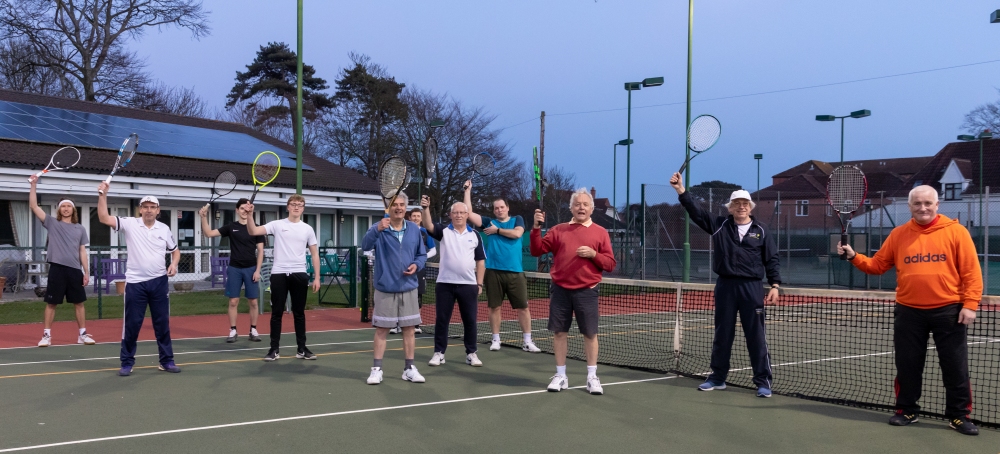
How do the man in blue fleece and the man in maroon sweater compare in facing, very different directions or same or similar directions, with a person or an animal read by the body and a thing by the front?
same or similar directions

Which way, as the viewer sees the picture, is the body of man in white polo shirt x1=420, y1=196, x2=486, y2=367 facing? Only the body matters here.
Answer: toward the camera

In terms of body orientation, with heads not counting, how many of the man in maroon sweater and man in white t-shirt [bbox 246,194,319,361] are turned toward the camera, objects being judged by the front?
2

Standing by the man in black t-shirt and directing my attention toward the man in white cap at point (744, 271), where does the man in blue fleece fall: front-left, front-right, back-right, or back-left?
front-right

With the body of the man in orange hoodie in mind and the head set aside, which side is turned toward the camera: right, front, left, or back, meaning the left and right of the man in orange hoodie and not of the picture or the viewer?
front

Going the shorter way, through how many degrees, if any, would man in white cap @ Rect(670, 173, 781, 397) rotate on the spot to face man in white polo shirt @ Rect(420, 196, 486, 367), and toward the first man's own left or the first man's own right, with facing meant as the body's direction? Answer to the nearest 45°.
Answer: approximately 90° to the first man's own right

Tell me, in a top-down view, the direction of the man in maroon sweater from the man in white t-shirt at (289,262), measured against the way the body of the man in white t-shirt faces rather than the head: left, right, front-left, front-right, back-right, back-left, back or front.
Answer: front-left

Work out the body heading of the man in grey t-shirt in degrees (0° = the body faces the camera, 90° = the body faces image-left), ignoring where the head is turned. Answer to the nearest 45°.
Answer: approximately 0°

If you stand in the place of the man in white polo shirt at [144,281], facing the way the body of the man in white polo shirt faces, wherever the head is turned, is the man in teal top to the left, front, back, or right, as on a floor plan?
left

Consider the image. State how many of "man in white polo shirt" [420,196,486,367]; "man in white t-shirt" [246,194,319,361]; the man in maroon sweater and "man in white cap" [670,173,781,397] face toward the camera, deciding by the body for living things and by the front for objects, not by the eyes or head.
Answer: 4

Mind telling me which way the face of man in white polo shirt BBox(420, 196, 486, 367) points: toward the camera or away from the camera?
toward the camera

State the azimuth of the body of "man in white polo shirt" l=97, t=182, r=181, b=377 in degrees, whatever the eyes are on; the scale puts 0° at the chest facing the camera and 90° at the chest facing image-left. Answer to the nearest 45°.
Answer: approximately 0°

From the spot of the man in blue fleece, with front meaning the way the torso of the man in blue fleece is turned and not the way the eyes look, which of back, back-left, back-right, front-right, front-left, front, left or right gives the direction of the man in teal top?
back-left

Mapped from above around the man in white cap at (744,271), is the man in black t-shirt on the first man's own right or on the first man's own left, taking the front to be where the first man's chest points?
on the first man's own right
